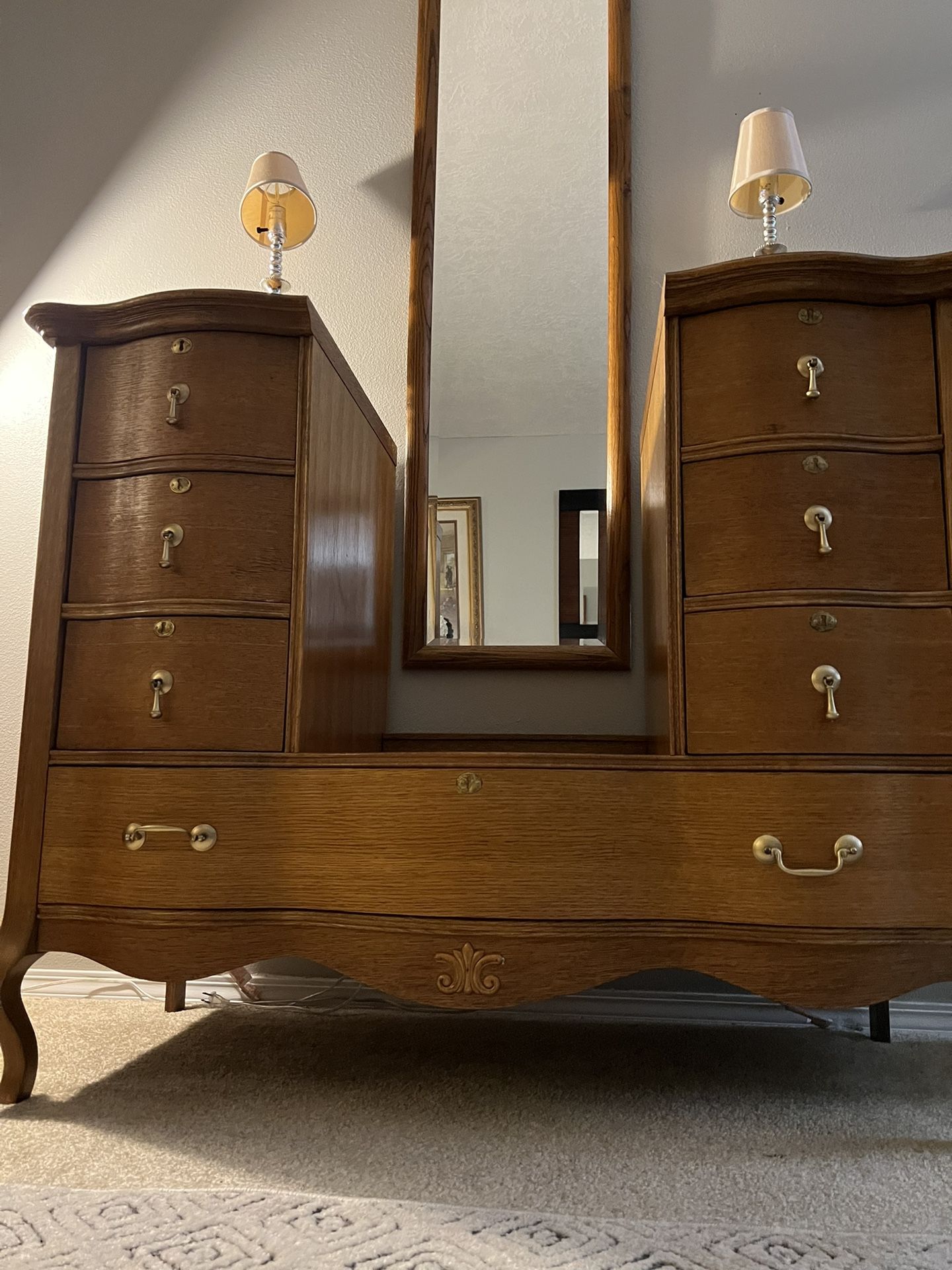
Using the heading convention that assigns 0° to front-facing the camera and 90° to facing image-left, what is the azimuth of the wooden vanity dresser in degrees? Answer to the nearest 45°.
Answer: approximately 0°
